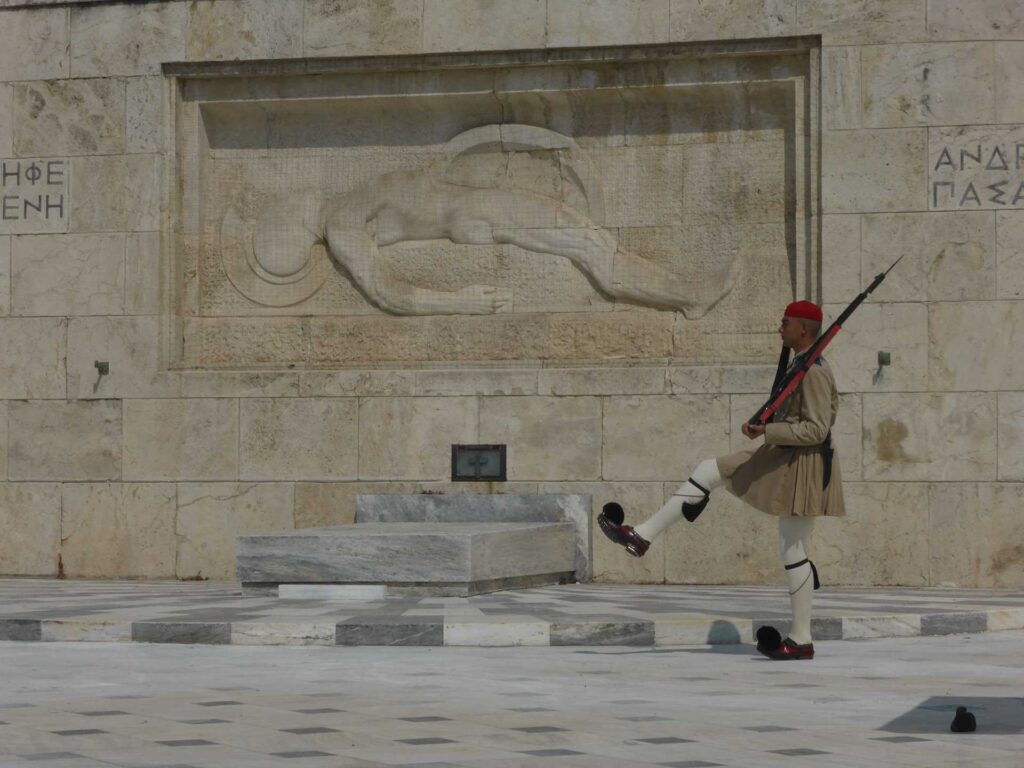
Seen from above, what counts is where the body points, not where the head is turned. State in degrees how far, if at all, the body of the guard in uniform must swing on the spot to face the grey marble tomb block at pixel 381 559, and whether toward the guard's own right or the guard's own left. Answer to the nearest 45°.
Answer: approximately 45° to the guard's own right

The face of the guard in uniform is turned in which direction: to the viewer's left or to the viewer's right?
to the viewer's left

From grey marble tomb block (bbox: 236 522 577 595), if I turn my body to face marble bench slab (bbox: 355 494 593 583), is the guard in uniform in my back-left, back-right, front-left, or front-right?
back-right

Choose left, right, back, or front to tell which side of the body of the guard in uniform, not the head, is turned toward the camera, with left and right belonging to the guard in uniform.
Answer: left

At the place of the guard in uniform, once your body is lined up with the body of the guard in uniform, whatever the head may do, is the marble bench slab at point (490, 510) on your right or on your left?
on your right
